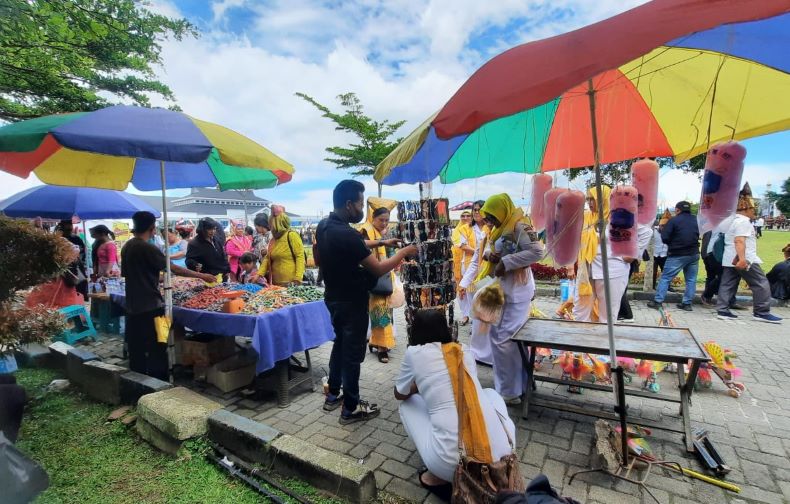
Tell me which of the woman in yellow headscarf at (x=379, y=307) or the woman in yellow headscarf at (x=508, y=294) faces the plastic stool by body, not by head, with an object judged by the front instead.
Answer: the woman in yellow headscarf at (x=508, y=294)

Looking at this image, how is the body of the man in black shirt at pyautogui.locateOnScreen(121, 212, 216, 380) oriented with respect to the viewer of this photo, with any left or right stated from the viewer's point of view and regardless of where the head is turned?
facing away from the viewer and to the right of the viewer

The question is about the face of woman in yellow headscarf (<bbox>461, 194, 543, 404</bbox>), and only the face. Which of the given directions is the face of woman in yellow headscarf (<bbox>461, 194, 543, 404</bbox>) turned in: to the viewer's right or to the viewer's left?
to the viewer's left

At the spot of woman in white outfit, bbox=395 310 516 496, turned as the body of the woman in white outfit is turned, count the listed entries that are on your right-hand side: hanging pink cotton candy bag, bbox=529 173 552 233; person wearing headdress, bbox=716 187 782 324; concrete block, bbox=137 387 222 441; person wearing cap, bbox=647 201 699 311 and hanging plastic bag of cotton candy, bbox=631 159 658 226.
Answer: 4

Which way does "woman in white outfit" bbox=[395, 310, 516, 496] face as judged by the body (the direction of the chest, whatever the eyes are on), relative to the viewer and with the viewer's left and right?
facing away from the viewer and to the left of the viewer

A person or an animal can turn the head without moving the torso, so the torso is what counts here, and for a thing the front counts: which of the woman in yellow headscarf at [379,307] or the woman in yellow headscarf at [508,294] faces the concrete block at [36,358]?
the woman in yellow headscarf at [508,294]
